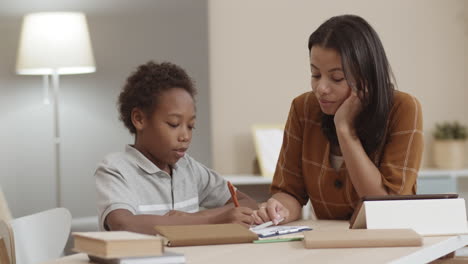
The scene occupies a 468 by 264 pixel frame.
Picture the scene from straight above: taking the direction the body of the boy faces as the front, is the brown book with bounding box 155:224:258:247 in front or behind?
in front

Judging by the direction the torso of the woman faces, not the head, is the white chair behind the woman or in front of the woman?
in front

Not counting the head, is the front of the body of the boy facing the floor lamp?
no

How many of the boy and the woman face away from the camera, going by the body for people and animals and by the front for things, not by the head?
0

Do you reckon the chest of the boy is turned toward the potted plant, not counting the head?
no

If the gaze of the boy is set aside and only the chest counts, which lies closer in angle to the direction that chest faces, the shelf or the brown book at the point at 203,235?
the brown book

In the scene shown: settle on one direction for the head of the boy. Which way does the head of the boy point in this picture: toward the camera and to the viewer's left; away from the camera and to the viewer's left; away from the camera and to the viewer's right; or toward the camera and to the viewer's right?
toward the camera and to the viewer's right

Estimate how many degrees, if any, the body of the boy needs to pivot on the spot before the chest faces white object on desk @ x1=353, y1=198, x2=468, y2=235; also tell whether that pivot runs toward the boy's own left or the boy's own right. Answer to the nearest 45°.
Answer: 0° — they already face it

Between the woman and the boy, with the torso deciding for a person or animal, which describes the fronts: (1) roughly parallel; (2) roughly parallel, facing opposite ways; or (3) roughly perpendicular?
roughly perpendicular

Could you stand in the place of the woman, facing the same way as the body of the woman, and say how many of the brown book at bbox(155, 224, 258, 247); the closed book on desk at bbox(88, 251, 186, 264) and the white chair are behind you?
0

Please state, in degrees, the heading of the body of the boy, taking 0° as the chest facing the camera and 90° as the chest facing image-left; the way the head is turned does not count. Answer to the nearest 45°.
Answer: approximately 315°

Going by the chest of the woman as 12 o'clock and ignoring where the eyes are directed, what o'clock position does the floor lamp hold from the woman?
The floor lamp is roughly at 3 o'clock from the woman.

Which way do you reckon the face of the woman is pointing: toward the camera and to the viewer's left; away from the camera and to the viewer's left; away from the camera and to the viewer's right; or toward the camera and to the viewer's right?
toward the camera and to the viewer's left

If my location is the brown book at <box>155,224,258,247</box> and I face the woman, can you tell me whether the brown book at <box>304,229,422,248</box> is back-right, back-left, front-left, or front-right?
front-right

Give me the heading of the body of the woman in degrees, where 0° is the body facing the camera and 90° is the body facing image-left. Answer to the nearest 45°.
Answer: approximately 45°
